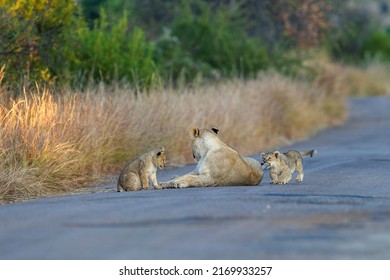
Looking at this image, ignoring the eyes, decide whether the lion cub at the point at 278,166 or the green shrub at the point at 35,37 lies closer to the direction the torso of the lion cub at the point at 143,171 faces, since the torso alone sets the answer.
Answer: the lion cub

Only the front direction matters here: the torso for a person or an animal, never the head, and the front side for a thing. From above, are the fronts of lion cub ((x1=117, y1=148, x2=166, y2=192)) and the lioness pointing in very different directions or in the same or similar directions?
very different directions

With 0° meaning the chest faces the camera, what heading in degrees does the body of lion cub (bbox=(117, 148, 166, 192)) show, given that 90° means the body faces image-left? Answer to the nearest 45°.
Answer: approximately 270°

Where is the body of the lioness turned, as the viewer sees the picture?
to the viewer's left

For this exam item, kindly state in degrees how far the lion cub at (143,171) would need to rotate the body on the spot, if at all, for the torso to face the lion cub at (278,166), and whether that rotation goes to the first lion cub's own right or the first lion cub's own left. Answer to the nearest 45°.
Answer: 0° — it already faces it

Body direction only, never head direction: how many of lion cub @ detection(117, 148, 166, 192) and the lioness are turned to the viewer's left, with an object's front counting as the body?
1

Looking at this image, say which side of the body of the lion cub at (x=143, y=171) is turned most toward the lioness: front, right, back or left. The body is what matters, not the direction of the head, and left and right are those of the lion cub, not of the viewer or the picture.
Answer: front

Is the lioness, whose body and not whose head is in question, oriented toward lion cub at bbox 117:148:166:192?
yes

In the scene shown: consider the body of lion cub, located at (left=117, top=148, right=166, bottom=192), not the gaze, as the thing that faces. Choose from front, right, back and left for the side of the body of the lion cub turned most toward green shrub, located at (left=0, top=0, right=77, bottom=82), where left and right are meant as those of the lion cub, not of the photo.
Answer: left

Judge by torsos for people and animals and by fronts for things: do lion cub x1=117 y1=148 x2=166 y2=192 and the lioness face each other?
yes

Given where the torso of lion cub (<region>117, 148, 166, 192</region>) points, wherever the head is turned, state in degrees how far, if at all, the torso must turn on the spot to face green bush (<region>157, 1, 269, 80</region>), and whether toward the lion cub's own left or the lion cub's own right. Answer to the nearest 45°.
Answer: approximately 90° to the lion cub's own left

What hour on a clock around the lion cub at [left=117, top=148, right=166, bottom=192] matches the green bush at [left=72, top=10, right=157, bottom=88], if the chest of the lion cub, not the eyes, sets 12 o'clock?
The green bush is roughly at 9 o'clock from the lion cub.

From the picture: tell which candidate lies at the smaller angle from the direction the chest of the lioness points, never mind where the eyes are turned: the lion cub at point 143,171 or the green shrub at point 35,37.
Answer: the lion cub

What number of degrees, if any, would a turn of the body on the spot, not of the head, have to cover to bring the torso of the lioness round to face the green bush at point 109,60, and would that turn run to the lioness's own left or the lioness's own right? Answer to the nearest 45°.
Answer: approximately 90° to the lioness's own right
